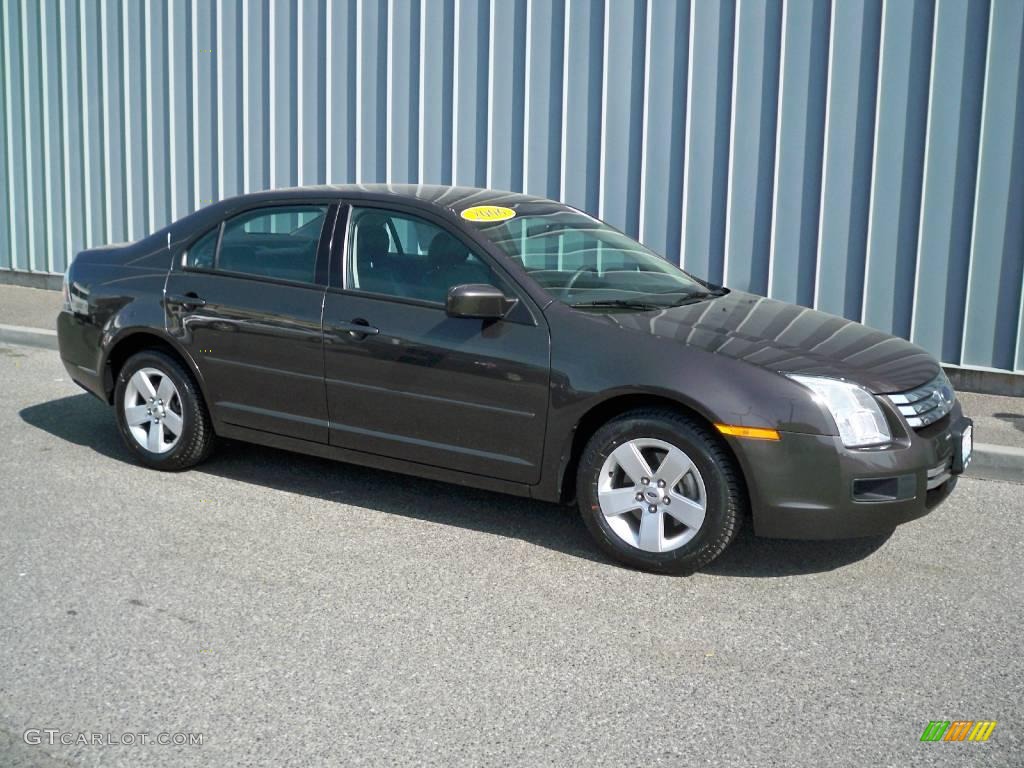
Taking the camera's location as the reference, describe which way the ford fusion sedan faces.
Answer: facing the viewer and to the right of the viewer
